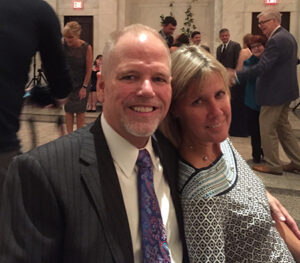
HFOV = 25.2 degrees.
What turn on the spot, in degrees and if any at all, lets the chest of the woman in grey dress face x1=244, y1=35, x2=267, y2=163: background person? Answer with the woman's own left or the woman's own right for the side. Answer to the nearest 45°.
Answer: approximately 135° to the woman's own left

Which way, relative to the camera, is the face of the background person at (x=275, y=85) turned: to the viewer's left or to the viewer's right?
to the viewer's left

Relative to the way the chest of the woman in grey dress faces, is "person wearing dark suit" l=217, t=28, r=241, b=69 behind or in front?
behind

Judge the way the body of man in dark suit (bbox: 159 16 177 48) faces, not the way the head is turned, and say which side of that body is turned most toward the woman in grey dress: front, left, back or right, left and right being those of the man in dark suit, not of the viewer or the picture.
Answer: right

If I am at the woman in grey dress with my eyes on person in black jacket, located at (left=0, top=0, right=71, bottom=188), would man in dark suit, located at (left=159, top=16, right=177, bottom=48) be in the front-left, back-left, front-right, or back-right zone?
back-left

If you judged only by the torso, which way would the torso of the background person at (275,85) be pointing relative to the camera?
to the viewer's left

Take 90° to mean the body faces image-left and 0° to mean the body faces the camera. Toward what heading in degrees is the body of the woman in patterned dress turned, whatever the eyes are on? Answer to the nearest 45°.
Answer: approximately 45°

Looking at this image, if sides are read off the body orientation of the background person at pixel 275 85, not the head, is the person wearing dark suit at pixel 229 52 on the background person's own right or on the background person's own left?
on the background person's own right
